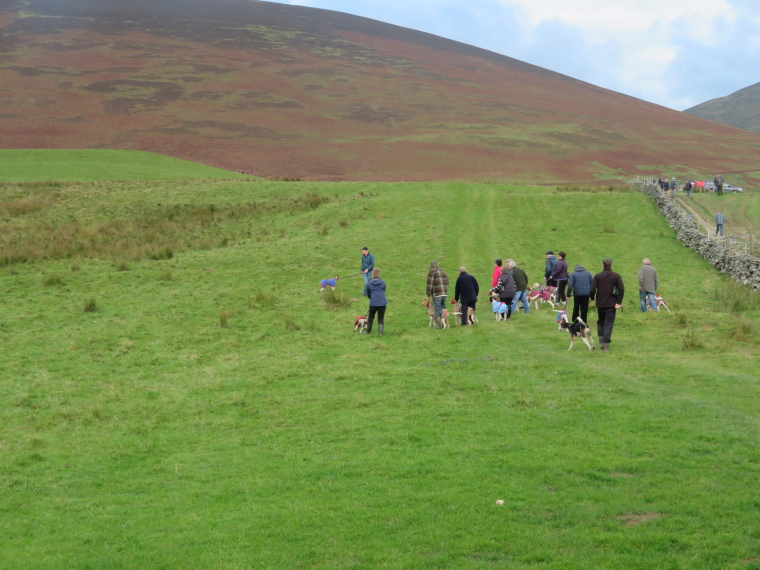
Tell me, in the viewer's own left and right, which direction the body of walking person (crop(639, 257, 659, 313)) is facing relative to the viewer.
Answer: facing away from the viewer

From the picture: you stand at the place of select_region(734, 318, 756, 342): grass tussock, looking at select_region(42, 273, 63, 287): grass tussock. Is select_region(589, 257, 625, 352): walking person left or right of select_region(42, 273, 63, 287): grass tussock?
left

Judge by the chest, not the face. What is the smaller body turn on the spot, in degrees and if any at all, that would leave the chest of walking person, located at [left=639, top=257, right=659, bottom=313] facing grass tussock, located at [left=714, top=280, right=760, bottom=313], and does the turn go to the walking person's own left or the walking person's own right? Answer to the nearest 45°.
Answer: approximately 45° to the walking person's own right

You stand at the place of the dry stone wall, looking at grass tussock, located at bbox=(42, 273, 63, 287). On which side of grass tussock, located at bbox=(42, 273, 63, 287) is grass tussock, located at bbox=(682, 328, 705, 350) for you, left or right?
left

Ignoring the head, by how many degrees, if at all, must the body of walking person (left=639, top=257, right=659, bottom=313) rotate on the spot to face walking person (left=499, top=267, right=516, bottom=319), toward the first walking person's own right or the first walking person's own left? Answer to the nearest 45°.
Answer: approximately 135° to the first walking person's own left

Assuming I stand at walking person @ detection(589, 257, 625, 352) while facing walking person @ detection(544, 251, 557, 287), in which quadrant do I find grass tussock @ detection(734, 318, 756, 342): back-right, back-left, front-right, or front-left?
front-right
